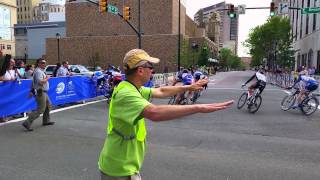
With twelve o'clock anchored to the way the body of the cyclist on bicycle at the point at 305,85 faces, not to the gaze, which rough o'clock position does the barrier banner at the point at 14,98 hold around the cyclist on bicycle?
The barrier banner is roughly at 11 o'clock from the cyclist on bicycle.

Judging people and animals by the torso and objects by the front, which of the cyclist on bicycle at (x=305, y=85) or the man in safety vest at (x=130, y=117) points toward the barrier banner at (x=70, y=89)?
the cyclist on bicycle

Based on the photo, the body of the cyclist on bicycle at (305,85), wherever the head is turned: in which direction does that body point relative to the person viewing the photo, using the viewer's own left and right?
facing to the left of the viewer

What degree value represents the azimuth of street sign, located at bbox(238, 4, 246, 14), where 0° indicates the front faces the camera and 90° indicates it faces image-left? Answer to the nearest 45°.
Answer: approximately 0°

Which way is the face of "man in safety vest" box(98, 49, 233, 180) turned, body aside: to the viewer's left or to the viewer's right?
to the viewer's right
